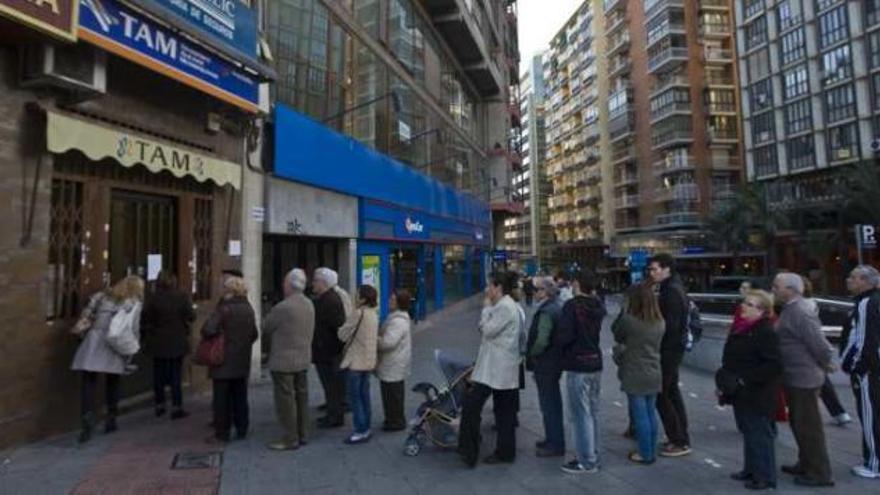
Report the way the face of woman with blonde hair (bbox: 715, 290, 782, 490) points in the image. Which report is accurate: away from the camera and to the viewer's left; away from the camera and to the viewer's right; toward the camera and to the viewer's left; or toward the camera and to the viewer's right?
toward the camera and to the viewer's left

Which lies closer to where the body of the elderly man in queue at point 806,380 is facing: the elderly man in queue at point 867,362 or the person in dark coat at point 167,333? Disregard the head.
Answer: the person in dark coat

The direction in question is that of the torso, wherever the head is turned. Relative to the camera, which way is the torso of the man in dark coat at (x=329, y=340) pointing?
to the viewer's left

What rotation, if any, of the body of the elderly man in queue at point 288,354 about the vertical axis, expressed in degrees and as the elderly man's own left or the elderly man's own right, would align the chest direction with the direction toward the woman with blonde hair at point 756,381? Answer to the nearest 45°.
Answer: approximately 180°

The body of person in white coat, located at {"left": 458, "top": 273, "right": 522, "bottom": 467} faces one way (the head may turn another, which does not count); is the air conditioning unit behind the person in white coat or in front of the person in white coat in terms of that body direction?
in front

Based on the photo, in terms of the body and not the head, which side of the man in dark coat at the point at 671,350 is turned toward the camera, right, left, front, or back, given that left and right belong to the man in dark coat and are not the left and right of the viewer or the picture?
left

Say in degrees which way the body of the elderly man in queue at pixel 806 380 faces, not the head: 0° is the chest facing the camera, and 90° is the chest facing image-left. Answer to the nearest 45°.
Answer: approximately 90°

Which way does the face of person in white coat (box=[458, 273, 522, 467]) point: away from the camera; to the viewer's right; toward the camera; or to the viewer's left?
to the viewer's left

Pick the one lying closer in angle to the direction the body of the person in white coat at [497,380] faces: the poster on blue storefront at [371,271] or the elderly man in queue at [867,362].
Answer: the poster on blue storefront

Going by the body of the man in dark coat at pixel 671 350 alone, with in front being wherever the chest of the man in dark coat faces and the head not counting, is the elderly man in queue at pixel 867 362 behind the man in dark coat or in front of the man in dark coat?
behind

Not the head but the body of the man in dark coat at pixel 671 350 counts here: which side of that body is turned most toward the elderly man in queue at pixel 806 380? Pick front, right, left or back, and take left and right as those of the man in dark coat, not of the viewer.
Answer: back

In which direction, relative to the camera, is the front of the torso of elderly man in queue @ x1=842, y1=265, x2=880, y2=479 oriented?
to the viewer's left
